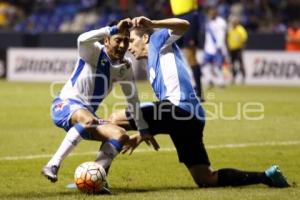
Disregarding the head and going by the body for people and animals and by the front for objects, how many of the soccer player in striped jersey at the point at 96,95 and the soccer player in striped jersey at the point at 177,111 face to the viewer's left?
1

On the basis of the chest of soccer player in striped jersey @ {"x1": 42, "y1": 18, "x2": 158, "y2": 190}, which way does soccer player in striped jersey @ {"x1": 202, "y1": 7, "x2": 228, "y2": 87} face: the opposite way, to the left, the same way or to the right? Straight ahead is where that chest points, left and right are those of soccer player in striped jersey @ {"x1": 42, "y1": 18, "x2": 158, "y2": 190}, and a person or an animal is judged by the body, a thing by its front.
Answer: to the right

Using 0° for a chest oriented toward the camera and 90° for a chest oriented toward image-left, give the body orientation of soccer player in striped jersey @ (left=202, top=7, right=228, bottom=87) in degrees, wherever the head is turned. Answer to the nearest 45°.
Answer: approximately 45°

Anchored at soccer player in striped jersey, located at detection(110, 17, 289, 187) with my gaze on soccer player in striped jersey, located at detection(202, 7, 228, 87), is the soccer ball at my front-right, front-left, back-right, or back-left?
back-left

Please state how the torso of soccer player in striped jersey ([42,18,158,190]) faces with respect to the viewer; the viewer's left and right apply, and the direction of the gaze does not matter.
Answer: facing the viewer and to the right of the viewer

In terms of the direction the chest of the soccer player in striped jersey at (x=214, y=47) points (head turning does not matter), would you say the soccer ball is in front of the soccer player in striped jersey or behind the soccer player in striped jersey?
in front

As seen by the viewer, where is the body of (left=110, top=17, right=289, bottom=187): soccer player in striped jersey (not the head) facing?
to the viewer's left

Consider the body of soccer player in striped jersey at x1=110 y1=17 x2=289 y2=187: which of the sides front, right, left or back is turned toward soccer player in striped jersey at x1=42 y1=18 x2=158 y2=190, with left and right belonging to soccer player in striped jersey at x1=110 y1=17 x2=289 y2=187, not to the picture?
front
